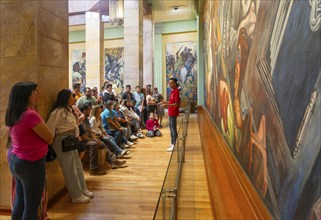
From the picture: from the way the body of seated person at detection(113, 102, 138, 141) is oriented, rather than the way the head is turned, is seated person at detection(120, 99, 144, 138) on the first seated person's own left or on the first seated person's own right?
on the first seated person's own left

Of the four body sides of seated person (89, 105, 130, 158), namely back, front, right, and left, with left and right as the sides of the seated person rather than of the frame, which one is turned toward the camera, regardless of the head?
right

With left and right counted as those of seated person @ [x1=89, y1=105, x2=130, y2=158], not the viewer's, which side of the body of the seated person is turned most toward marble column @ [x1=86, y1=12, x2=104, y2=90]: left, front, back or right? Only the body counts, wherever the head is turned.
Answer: left

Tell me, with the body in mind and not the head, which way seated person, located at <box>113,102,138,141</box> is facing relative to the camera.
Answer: to the viewer's right

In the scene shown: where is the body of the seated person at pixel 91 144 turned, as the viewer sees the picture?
to the viewer's right

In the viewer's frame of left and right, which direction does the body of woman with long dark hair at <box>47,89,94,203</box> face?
facing to the right of the viewer

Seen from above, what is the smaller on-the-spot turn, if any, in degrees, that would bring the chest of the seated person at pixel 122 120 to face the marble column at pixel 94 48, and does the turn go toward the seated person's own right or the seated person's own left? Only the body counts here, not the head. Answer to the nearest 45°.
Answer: approximately 90° to the seated person's own left

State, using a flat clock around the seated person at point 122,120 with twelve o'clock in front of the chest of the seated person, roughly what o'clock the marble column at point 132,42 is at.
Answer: The marble column is roughly at 9 o'clock from the seated person.

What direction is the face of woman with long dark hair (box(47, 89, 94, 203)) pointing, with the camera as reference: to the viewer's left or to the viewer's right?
to the viewer's right

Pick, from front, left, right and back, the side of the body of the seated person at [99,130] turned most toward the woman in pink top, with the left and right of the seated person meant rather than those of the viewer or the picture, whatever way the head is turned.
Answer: right

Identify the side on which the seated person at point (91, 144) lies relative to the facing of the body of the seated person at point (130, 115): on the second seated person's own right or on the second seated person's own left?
on the second seated person's own right

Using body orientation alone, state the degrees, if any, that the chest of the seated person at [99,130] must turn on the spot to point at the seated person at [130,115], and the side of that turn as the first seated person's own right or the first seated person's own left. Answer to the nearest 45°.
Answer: approximately 90° to the first seated person's own left

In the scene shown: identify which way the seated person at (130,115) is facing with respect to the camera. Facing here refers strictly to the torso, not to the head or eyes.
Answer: to the viewer's right

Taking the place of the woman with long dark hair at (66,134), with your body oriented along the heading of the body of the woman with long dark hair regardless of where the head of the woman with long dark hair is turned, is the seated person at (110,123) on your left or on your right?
on your left

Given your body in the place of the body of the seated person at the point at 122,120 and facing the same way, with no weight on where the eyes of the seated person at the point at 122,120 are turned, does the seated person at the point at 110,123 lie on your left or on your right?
on your right
